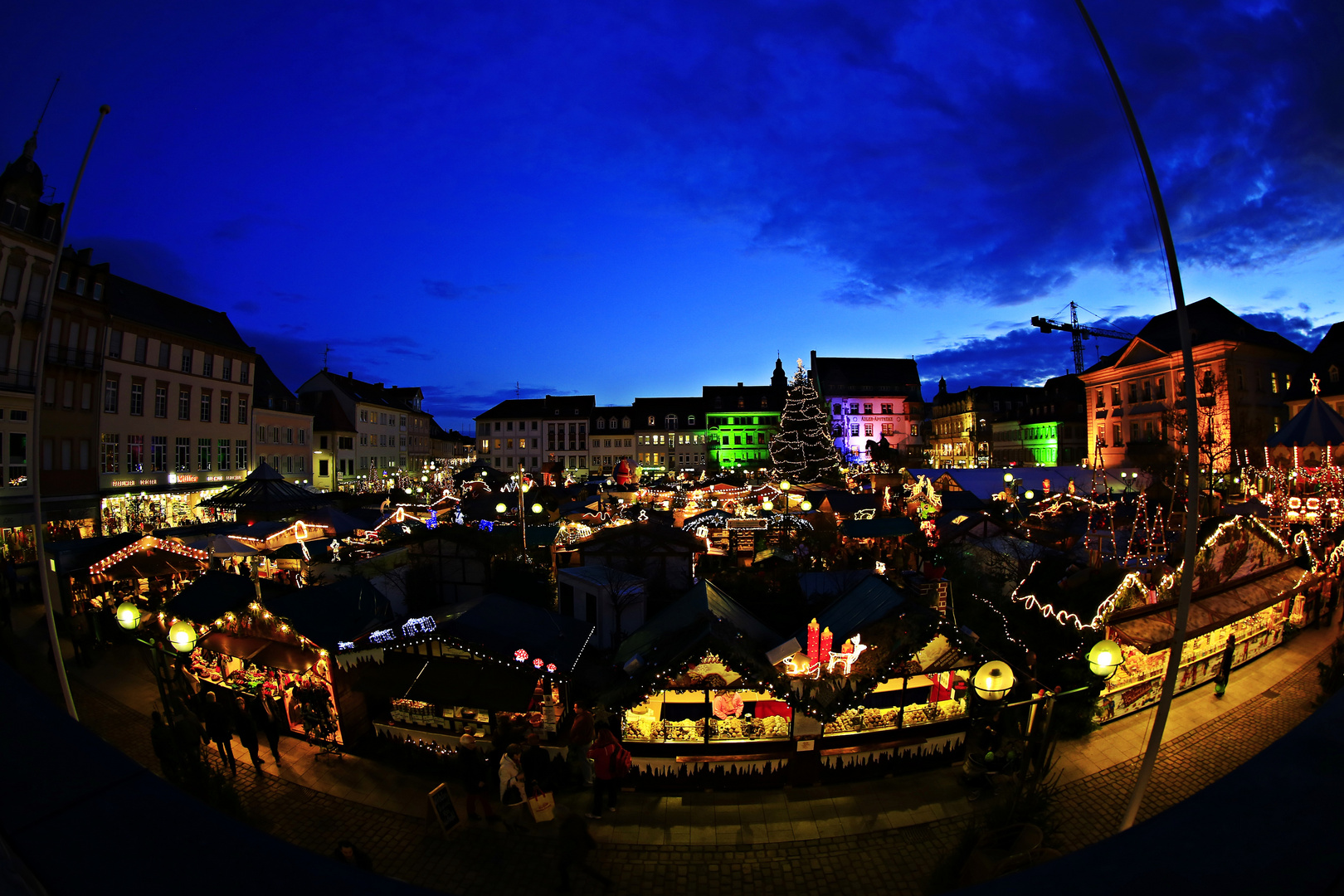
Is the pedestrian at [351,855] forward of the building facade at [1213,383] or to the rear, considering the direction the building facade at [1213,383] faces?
forward

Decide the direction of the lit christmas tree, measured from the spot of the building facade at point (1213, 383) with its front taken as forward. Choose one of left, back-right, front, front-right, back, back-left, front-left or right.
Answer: front

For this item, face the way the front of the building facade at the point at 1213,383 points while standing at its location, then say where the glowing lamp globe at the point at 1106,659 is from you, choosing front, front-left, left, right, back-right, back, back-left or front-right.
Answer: front-left

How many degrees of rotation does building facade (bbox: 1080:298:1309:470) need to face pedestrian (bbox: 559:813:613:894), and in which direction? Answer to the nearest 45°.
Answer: approximately 45° to its left

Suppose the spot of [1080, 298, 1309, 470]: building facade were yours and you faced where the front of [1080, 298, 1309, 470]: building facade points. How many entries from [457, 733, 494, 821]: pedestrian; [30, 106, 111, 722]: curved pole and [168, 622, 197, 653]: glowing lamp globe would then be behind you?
0

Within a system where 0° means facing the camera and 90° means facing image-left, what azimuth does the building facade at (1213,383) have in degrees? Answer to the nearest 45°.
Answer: approximately 45°

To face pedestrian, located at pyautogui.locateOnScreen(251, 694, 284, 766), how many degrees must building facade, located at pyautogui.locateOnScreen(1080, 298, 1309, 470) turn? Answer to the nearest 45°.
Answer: approximately 45° to its left

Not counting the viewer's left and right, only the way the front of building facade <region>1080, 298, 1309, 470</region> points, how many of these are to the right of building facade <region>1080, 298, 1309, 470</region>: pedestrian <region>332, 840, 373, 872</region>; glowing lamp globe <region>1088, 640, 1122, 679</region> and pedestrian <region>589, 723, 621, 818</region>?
0
